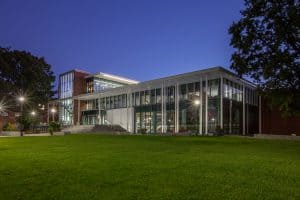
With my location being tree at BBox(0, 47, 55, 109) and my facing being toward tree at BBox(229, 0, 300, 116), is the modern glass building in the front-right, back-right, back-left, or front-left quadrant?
front-left

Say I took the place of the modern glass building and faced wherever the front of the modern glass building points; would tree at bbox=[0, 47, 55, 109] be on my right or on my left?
on my right

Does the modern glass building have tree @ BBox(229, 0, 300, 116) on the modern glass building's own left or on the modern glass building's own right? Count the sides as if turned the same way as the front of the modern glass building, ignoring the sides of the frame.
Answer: on the modern glass building's own left

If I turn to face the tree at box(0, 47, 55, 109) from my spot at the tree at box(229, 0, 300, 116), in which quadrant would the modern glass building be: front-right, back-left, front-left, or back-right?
front-right

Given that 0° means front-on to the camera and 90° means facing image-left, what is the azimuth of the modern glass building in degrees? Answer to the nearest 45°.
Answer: approximately 45°

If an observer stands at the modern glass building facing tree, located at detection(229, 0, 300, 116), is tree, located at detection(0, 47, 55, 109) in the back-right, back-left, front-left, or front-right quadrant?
back-right

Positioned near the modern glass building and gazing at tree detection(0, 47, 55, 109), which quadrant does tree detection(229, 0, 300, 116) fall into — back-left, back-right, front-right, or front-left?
back-left
